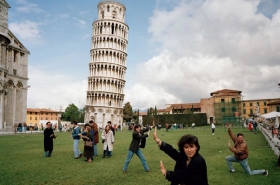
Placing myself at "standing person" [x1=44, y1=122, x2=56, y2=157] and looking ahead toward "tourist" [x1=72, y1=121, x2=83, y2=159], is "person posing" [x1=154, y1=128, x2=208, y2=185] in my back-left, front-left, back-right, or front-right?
front-right

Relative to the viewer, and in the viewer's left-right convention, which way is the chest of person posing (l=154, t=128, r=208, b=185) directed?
facing the viewer and to the left of the viewer

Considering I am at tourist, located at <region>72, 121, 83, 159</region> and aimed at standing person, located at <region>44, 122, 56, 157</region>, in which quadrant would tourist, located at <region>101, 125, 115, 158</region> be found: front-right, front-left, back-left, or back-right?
back-right

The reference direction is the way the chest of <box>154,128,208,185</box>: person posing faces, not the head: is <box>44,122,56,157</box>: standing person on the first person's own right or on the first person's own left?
on the first person's own right

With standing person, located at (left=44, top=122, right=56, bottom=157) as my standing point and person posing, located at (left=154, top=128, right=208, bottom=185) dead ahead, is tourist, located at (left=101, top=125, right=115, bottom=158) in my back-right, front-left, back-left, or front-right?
front-left

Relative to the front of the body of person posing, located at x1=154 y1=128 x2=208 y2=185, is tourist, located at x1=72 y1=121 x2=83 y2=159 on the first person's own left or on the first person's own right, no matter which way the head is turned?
on the first person's own right

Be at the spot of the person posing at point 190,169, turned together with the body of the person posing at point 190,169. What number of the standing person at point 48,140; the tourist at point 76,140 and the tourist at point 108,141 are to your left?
0

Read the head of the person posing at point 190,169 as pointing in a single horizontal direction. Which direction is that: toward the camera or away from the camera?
toward the camera
